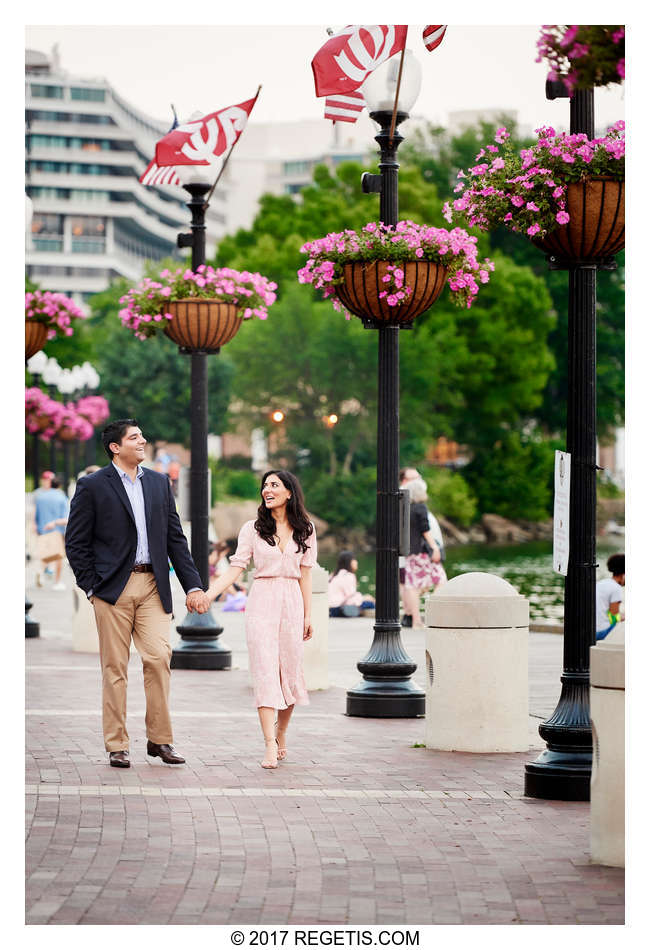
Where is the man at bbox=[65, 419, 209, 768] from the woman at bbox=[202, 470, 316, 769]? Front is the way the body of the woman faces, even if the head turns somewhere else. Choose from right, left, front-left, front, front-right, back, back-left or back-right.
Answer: right

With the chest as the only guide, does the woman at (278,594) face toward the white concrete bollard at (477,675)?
no

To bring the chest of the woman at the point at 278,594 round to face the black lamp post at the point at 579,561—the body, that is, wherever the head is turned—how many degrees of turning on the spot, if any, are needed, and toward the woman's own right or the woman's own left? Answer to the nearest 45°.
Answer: approximately 45° to the woman's own left

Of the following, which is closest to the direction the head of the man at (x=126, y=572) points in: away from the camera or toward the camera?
toward the camera

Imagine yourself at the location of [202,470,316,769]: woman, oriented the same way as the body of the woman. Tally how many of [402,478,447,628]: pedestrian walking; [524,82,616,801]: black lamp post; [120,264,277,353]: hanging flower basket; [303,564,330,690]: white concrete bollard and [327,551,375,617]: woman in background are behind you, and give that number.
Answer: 4

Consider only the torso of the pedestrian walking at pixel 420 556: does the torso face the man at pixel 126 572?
no

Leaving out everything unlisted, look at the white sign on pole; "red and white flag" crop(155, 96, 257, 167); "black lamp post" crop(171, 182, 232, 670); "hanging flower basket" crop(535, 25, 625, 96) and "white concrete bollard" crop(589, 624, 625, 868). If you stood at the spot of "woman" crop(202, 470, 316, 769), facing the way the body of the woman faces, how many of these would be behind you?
2

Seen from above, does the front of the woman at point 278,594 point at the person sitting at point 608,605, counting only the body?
no

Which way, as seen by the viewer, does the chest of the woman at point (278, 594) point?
toward the camera
